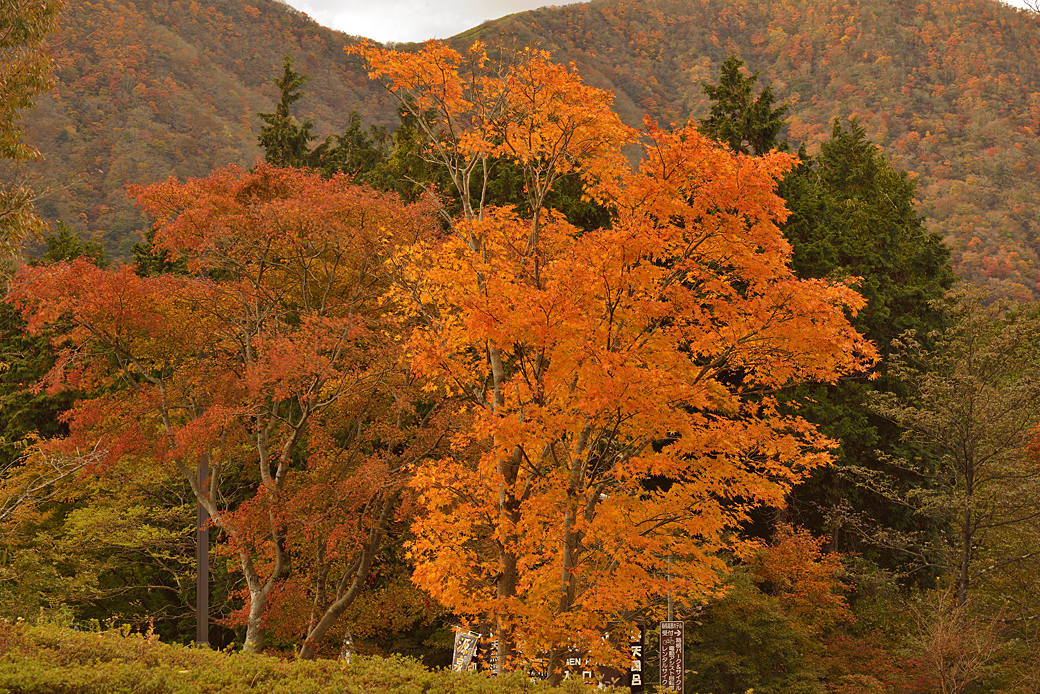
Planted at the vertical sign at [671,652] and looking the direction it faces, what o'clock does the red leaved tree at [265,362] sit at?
The red leaved tree is roughly at 3 o'clock from the vertical sign.

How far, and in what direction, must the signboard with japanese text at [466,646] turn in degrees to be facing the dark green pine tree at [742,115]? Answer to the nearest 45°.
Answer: approximately 135° to its left

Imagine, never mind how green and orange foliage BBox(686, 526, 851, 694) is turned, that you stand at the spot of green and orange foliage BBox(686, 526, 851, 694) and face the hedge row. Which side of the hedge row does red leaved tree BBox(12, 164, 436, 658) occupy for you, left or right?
right

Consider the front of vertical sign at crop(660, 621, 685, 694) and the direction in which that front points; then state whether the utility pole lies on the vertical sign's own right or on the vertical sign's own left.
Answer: on the vertical sign's own right

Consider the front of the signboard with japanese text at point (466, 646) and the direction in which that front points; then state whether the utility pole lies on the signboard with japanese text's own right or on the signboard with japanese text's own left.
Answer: on the signboard with japanese text's own right

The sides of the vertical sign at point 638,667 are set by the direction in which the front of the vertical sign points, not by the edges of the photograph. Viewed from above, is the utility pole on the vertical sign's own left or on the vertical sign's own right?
on the vertical sign's own right

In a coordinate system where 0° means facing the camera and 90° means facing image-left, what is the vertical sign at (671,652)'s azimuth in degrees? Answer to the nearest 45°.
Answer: approximately 0°

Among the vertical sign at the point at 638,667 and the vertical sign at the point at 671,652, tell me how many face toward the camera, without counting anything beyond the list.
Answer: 2
